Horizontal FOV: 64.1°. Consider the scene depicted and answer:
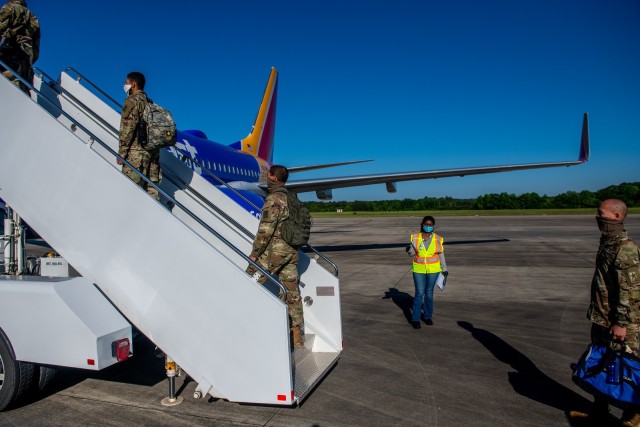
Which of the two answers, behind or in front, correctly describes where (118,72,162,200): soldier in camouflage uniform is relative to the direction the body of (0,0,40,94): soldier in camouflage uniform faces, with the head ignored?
behind

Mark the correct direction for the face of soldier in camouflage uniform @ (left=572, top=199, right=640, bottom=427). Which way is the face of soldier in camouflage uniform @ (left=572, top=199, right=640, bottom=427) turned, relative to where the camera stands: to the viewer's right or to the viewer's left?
to the viewer's left

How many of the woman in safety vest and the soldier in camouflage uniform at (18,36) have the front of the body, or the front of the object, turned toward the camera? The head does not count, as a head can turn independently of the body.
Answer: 1

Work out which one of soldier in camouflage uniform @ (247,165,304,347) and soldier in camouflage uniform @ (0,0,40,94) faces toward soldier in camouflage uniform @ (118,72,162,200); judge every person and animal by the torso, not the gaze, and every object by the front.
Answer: soldier in camouflage uniform @ (247,165,304,347)

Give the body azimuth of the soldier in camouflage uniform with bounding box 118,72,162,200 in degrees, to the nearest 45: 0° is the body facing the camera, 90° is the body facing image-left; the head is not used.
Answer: approximately 90°

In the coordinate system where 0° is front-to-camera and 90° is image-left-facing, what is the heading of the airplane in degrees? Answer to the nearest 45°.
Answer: approximately 45°

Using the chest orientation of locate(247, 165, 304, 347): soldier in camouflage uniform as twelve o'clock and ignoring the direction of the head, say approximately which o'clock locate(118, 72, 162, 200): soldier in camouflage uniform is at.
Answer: locate(118, 72, 162, 200): soldier in camouflage uniform is roughly at 12 o'clock from locate(247, 165, 304, 347): soldier in camouflage uniform.

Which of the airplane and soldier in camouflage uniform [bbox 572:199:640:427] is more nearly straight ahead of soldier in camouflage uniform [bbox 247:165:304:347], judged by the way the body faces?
the airplane

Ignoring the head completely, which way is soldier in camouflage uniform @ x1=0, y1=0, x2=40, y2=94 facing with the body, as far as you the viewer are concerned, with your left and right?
facing to the left of the viewer

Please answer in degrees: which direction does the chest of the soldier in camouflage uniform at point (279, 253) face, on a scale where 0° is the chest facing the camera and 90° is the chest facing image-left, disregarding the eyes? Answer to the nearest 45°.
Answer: approximately 90°

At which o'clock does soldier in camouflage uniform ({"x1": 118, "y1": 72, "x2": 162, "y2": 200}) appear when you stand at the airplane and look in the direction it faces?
The soldier in camouflage uniform is roughly at 10 o'clock from the airplane.
